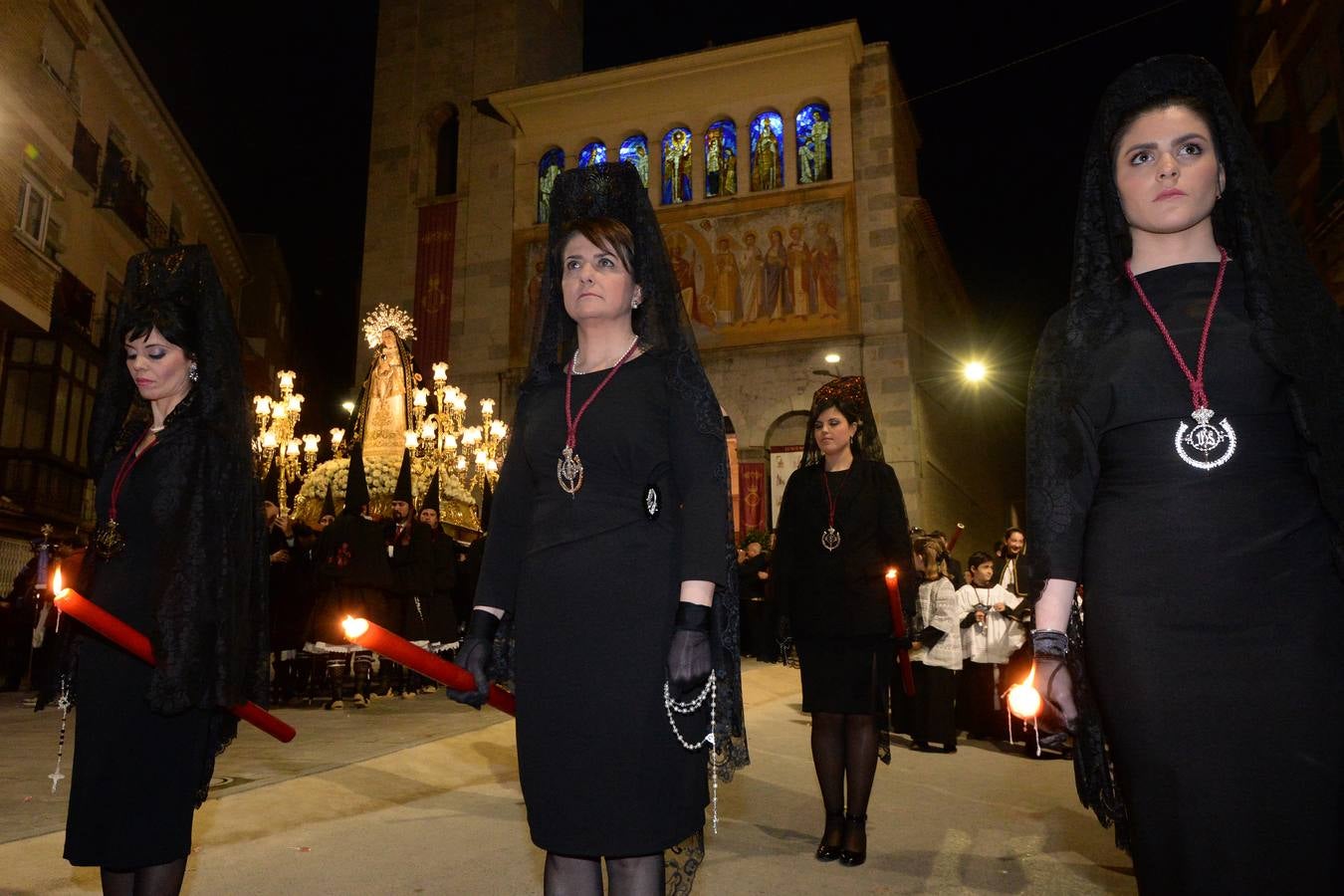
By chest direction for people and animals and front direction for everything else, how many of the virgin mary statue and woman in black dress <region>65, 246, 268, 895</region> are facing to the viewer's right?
0

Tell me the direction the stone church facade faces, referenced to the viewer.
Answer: facing the viewer and to the left of the viewer

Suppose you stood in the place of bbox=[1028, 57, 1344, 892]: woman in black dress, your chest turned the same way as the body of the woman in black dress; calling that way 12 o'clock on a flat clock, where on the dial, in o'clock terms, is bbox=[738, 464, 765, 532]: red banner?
The red banner is roughly at 5 o'clock from the woman in black dress.

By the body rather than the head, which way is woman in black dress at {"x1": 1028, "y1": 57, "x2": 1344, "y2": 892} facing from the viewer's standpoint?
toward the camera

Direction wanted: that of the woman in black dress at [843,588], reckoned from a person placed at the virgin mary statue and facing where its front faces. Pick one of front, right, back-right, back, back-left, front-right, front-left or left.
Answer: front-left

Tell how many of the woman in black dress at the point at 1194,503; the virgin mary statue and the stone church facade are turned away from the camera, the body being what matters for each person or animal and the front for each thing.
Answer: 0

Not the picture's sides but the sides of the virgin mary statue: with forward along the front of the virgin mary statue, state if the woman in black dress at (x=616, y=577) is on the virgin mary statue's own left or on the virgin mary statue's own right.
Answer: on the virgin mary statue's own left

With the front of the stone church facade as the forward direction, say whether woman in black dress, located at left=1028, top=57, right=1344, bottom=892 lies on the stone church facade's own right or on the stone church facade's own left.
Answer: on the stone church facade's own left

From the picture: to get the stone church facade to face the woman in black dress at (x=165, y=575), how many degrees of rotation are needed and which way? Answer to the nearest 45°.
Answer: approximately 45° to its left

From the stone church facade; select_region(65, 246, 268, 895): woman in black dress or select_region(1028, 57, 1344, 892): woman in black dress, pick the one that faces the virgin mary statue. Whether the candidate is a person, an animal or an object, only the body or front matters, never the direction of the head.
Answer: the stone church facade

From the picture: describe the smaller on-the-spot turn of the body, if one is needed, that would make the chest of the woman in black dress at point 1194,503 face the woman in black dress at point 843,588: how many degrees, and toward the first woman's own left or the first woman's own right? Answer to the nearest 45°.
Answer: approximately 135° to the first woman's own right

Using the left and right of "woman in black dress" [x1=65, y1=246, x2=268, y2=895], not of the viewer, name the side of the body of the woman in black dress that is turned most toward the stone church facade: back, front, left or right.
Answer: back

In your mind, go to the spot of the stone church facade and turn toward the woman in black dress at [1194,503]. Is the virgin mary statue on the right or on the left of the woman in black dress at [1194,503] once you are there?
right
